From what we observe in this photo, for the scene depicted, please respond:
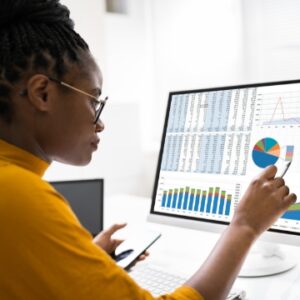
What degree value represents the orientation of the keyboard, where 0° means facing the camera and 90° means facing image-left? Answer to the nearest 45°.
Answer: approximately 45°

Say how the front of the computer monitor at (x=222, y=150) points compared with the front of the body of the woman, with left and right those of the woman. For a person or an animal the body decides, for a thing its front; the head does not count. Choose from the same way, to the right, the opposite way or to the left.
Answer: the opposite way

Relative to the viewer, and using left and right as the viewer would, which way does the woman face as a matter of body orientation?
facing away from the viewer and to the right of the viewer

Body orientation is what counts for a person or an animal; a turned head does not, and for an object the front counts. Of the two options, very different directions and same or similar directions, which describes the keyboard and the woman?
very different directions
